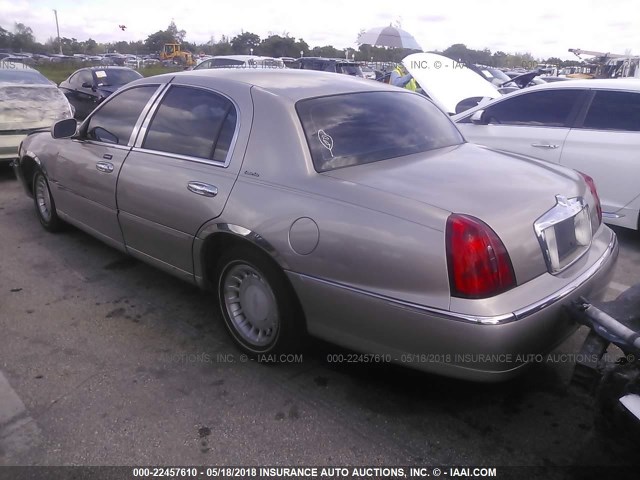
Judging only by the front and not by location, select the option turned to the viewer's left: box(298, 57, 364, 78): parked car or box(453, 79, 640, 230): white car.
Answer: the white car

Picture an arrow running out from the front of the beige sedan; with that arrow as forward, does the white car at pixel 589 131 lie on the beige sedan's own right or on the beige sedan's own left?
on the beige sedan's own right

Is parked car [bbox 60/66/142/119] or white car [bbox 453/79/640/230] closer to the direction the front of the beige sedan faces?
the parked car

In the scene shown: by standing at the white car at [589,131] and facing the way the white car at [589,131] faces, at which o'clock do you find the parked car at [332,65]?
The parked car is roughly at 2 o'clock from the white car.

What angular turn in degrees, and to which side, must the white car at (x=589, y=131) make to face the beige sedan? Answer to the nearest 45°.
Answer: approximately 90° to its left

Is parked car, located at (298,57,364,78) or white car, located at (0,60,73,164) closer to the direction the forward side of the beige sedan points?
the white car

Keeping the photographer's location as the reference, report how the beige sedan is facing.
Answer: facing away from the viewer and to the left of the viewer

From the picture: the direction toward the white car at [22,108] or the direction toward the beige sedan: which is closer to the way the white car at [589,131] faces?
the white car

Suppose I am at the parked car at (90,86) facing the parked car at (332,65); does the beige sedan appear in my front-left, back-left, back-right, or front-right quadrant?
back-right

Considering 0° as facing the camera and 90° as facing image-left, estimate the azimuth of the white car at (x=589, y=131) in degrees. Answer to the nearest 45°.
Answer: approximately 90°
